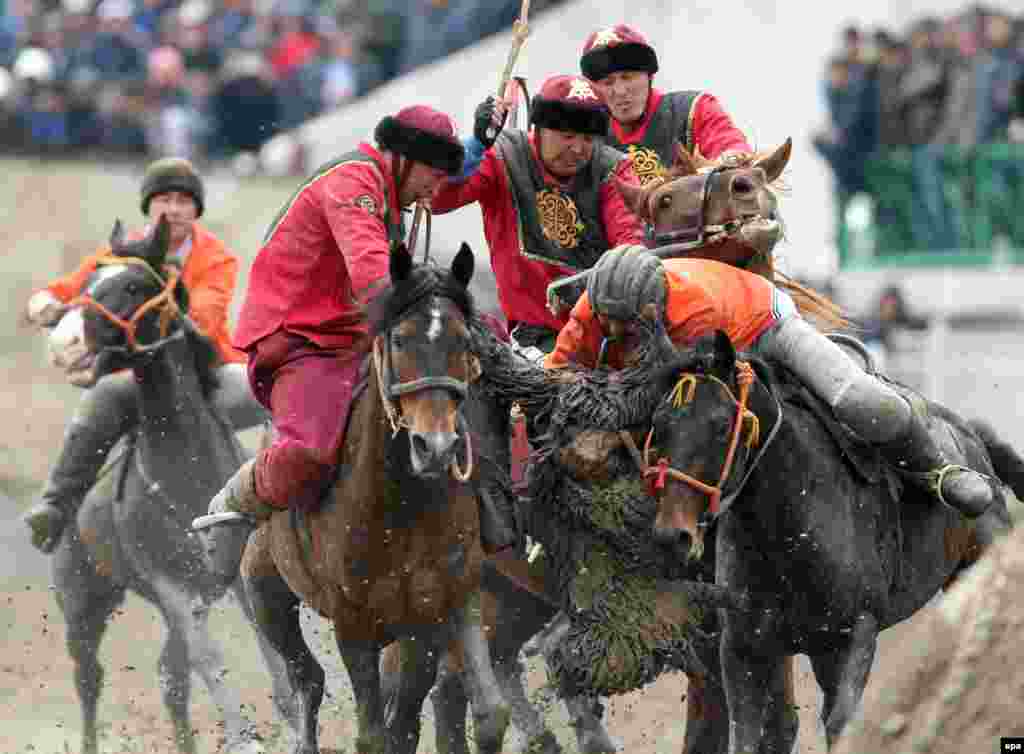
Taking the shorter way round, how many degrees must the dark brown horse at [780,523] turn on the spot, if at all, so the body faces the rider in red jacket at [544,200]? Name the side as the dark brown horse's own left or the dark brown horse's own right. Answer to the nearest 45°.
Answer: approximately 90° to the dark brown horse's own right

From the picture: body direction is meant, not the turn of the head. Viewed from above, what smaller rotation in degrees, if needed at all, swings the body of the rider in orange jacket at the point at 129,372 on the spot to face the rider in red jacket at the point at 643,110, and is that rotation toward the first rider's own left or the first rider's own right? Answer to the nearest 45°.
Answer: approximately 45° to the first rider's own left

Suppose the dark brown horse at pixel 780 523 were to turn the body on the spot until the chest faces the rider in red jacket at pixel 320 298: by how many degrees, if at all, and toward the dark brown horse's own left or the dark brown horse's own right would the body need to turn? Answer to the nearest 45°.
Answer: approximately 45° to the dark brown horse's own right

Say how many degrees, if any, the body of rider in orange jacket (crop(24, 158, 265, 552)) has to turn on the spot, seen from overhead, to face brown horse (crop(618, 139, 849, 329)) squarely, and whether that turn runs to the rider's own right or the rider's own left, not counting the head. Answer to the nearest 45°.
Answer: approximately 45° to the rider's own left

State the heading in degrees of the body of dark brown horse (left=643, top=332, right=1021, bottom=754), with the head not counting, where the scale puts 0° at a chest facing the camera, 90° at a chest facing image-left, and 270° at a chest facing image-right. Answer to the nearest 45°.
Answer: approximately 45°

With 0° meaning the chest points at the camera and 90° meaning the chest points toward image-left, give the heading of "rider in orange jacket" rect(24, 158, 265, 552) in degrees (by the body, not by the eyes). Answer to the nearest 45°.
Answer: approximately 0°
